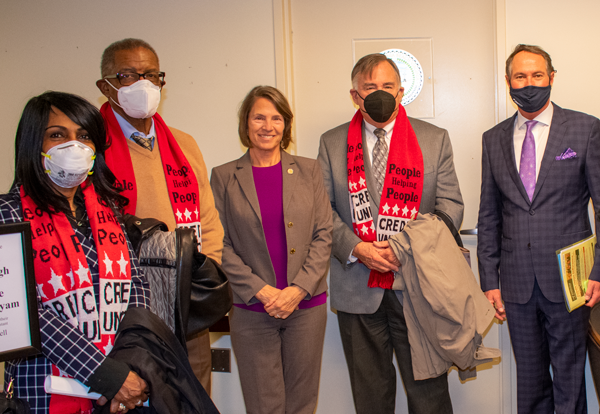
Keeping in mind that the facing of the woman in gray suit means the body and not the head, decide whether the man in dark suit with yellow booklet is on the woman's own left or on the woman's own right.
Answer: on the woman's own left

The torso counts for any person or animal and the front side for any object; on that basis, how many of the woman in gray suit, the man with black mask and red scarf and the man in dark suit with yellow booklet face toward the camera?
3

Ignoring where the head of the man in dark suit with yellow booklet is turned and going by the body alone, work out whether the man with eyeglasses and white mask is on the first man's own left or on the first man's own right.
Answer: on the first man's own right
